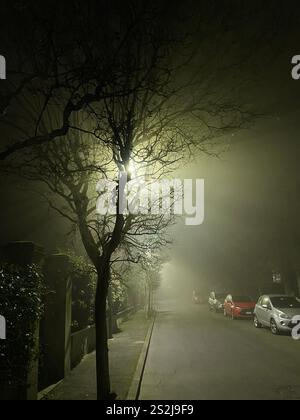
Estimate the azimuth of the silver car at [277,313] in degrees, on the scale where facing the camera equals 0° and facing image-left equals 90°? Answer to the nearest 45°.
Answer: approximately 315°

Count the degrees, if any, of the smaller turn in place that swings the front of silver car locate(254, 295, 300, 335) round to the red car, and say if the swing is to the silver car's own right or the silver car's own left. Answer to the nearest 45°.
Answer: approximately 135° to the silver car's own left

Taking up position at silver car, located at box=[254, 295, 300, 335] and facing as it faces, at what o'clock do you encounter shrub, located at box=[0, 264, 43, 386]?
The shrub is roughly at 2 o'clock from the silver car.

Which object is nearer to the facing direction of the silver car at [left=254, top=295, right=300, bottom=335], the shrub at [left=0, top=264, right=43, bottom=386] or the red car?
the shrub
